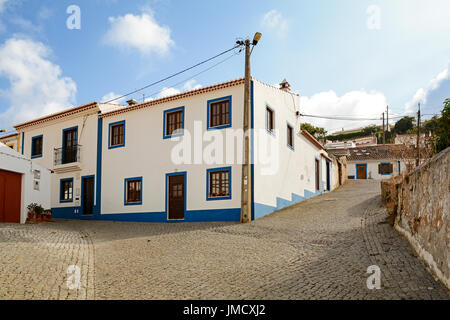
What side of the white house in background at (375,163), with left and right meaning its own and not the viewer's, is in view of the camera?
front

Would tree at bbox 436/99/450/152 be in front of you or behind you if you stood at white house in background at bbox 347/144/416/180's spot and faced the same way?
in front

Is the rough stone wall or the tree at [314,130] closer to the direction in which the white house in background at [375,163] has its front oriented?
the rough stone wall

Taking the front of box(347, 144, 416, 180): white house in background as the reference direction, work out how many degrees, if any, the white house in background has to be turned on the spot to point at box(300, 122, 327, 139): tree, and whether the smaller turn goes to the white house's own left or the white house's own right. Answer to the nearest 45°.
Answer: approximately 135° to the white house's own right

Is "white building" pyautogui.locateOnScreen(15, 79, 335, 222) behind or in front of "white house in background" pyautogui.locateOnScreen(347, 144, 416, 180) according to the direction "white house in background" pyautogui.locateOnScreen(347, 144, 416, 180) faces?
in front

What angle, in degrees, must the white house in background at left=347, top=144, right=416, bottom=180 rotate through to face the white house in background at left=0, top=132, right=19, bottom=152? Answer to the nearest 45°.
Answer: approximately 45° to its right

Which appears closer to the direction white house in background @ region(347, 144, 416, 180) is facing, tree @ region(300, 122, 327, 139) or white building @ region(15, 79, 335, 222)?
the white building

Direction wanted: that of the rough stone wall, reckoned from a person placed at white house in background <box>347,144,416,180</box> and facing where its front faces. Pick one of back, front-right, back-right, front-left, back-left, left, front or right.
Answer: front
